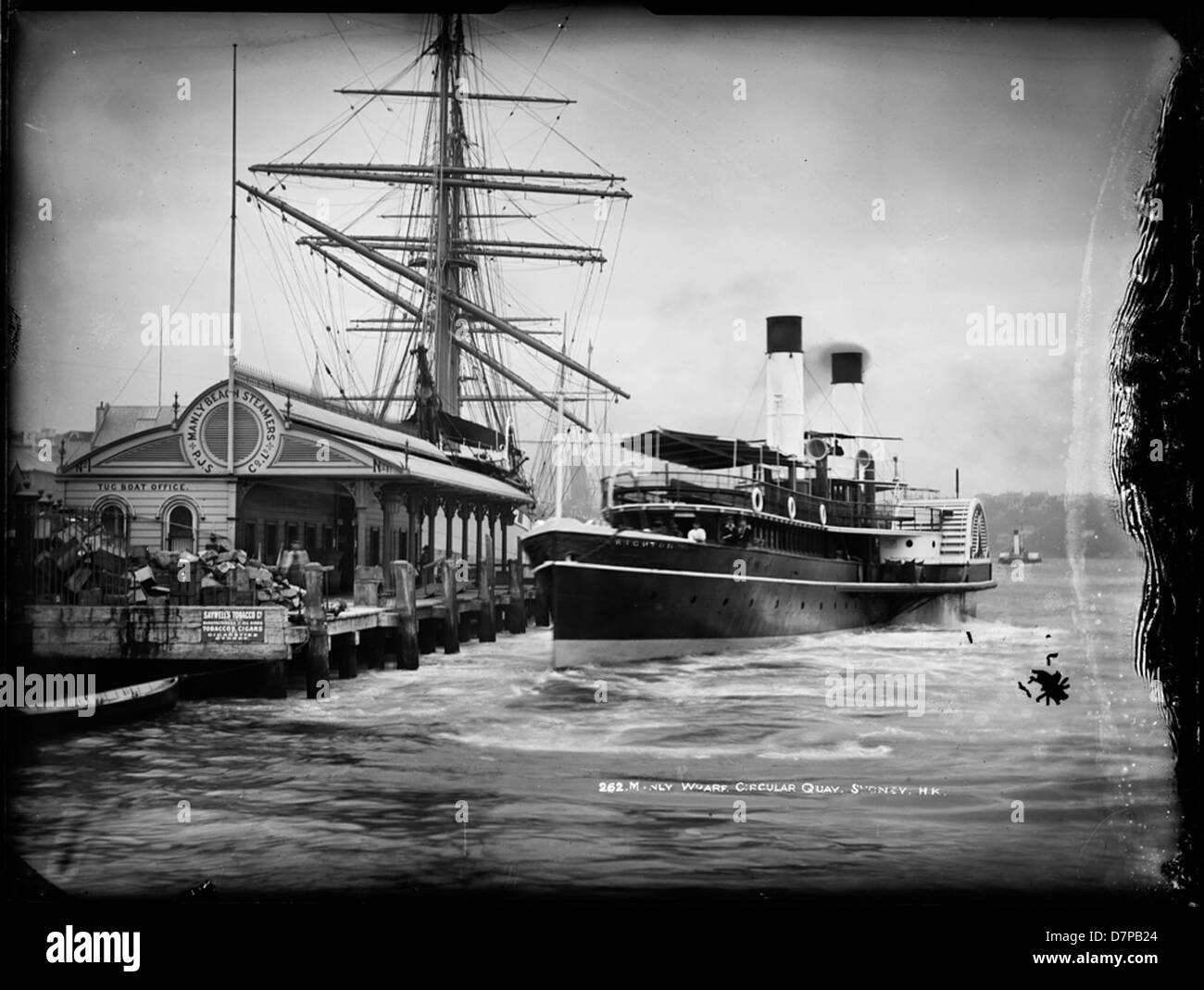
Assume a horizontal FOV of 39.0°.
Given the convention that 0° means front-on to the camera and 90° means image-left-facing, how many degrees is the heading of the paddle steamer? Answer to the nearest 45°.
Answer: approximately 45°

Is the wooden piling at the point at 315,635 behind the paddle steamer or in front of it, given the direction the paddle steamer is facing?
in front

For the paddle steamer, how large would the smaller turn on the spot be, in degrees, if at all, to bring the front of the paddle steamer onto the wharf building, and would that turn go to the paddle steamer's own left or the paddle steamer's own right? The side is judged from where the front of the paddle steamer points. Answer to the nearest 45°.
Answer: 0° — it already faces it

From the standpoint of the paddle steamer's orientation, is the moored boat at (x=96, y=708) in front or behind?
in front

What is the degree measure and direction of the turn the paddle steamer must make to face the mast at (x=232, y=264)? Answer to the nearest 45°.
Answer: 0° — it already faces it

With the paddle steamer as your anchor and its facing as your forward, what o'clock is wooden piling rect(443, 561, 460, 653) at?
The wooden piling is roughly at 1 o'clock from the paddle steamer.

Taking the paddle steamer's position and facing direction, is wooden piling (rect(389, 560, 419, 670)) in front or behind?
in front
